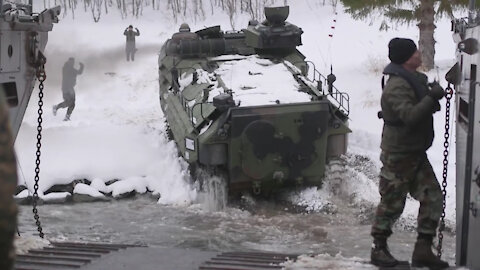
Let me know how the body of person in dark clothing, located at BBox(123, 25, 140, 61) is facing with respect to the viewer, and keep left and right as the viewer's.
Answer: facing the viewer

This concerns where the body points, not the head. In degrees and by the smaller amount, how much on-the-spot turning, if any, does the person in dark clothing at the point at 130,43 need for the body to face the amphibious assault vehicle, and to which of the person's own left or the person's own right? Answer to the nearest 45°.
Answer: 0° — they already face it

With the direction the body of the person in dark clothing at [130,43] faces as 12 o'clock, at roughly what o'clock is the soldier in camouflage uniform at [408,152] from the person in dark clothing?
The soldier in camouflage uniform is roughly at 12 o'clock from the person in dark clothing.
